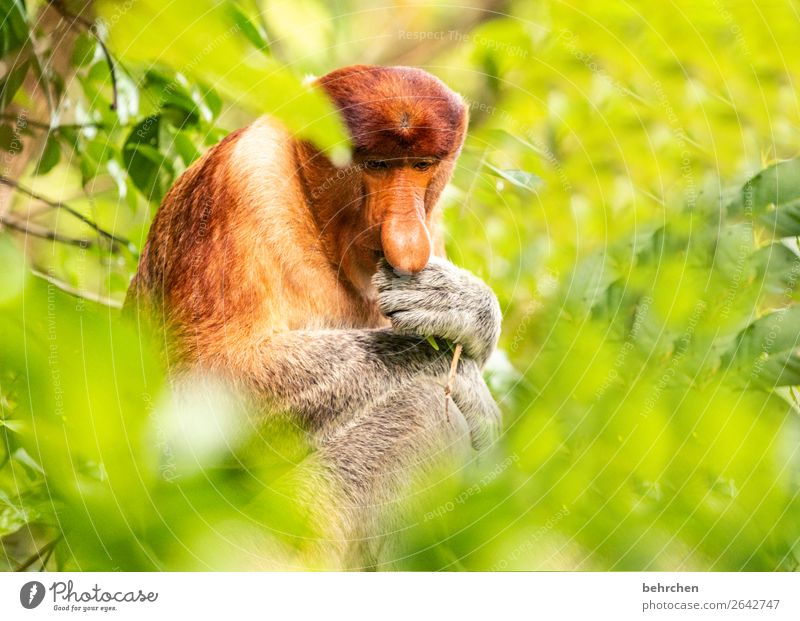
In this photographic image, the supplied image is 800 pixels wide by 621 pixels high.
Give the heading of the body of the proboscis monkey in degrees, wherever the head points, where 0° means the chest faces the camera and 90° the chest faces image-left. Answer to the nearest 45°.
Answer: approximately 315°

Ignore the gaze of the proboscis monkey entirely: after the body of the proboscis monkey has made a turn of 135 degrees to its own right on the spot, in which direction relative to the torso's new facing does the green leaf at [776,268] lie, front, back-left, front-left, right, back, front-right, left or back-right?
back

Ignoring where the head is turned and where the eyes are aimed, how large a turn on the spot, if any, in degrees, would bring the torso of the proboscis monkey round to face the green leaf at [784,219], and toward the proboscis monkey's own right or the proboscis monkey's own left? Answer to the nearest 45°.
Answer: approximately 45° to the proboscis monkey's own left

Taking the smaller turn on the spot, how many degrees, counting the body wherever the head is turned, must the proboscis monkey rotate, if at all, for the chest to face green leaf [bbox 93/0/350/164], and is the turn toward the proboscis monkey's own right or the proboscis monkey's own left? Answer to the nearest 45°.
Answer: approximately 45° to the proboscis monkey's own right

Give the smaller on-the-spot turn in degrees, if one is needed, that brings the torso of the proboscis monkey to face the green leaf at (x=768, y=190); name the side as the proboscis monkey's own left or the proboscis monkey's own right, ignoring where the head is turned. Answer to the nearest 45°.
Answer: approximately 45° to the proboscis monkey's own left
